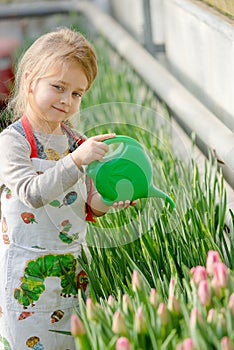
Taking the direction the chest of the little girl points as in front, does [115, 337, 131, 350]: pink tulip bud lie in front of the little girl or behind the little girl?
in front

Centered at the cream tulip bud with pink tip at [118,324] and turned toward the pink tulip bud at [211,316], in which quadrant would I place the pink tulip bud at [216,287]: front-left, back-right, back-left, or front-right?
front-left

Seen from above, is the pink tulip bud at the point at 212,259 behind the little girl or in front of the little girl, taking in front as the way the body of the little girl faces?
in front

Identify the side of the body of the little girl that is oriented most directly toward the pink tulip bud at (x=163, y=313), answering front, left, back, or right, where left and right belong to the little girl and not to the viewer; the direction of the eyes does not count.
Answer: front

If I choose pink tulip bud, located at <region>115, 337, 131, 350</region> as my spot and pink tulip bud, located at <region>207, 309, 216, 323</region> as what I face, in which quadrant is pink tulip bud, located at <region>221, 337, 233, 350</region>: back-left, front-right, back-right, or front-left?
front-right

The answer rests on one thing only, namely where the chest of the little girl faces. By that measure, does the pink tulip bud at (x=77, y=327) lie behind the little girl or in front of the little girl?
in front
